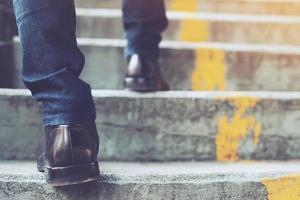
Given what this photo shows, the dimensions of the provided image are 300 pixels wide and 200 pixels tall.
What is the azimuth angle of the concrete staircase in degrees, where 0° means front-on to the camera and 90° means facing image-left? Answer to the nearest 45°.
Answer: approximately 0°
